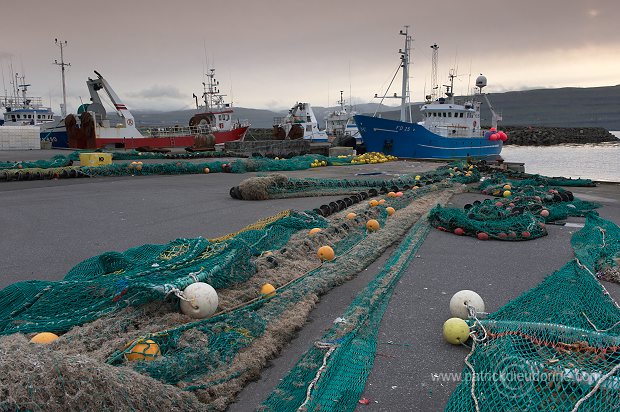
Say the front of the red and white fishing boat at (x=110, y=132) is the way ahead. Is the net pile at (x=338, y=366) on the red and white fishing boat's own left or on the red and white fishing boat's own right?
on the red and white fishing boat's own right

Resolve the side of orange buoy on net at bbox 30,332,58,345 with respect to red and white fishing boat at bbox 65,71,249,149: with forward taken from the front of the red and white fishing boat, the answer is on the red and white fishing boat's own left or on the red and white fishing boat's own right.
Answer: on the red and white fishing boat's own right

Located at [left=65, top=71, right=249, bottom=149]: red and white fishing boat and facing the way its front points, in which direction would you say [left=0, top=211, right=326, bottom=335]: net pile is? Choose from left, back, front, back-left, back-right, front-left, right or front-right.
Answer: back-right

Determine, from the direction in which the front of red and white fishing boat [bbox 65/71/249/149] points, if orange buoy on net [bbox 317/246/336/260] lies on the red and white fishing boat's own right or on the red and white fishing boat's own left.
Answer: on the red and white fishing boat's own right

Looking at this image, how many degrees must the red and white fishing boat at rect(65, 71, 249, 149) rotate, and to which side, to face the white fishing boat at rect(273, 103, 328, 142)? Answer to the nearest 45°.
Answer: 0° — it already faces it

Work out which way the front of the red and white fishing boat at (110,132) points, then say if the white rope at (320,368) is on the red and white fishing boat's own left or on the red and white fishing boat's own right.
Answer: on the red and white fishing boat's own right

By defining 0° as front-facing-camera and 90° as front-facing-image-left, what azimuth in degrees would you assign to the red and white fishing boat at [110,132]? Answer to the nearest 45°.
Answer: approximately 225°

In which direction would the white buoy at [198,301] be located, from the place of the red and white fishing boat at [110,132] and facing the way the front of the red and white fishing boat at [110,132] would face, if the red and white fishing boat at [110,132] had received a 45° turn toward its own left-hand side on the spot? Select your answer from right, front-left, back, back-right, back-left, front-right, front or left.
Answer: back

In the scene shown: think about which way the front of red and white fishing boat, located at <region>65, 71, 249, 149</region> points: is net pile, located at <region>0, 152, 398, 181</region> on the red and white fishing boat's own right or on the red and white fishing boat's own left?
on the red and white fishing boat's own right

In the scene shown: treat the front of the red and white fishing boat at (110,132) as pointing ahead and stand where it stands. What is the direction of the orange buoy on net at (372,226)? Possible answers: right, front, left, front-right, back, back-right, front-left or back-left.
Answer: back-right

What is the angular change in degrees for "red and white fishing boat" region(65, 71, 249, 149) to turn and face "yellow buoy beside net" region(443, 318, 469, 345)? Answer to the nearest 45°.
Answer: approximately 135° to its right

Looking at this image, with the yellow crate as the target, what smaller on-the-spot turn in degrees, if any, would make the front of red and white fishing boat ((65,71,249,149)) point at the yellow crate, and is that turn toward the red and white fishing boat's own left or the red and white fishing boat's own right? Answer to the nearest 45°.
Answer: approximately 135° to the red and white fishing boat's own right

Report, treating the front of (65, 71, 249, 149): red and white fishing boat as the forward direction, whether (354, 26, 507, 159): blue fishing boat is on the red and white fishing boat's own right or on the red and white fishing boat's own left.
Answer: on the red and white fishing boat's own right

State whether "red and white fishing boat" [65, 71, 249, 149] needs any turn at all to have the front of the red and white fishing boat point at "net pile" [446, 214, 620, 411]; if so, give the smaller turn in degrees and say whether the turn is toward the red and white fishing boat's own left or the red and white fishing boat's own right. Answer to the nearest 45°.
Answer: approximately 135° to the red and white fishing boat's own right
